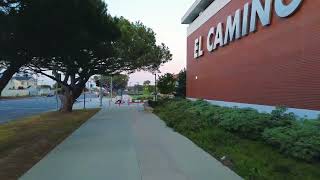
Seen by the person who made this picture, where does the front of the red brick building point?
facing the viewer and to the left of the viewer

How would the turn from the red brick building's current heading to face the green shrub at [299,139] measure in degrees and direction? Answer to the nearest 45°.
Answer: approximately 45° to its left
